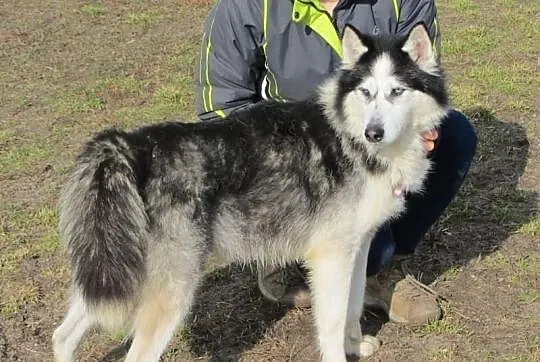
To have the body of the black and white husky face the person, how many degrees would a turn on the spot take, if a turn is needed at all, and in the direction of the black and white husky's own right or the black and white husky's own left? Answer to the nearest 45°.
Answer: approximately 90° to the black and white husky's own left

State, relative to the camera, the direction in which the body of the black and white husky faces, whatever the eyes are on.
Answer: to the viewer's right
